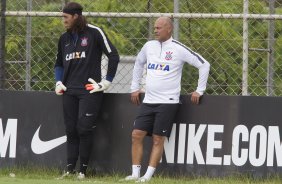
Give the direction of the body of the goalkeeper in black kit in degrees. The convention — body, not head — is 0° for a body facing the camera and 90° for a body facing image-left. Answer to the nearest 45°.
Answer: approximately 45°

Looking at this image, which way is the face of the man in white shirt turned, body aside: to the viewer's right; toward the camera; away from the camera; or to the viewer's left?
to the viewer's left
